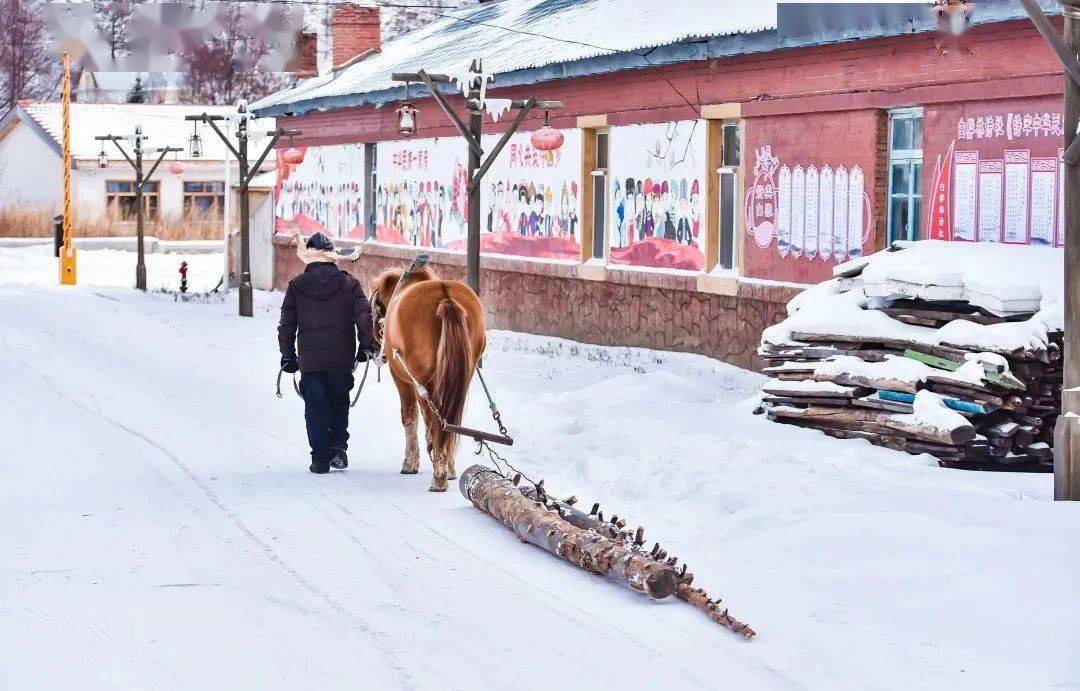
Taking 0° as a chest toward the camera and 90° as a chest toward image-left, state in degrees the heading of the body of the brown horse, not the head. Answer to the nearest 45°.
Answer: approximately 180°

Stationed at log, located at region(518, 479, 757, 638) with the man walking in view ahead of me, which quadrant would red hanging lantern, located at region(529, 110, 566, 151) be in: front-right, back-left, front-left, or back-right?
front-right

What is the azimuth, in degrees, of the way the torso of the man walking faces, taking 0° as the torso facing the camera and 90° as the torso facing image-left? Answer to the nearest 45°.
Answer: approximately 180°

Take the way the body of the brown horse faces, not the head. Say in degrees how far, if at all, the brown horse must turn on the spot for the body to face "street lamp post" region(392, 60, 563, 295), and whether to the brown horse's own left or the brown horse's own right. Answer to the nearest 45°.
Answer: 0° — it already faces it

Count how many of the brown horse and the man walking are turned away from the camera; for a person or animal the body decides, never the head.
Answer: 2

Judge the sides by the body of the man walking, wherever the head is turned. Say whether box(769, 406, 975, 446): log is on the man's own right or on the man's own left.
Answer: on the man's own right

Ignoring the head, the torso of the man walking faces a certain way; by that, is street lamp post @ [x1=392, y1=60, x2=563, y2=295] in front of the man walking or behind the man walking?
in front

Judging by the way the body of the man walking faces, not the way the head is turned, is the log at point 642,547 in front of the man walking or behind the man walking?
behind

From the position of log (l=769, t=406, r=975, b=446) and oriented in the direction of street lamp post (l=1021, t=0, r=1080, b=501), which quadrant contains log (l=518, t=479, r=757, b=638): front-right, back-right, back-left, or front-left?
front-right

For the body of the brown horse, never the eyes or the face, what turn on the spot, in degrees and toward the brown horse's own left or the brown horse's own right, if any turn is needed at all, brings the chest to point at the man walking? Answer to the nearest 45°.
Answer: approximately 45° to the brown horse's own left

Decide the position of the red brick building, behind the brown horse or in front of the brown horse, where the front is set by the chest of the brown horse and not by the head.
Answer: in front

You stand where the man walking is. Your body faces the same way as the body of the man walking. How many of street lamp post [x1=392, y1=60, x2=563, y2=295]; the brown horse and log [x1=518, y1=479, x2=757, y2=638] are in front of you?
1

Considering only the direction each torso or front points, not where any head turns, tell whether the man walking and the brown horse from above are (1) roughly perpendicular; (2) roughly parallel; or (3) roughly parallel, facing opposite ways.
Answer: roughly parallel

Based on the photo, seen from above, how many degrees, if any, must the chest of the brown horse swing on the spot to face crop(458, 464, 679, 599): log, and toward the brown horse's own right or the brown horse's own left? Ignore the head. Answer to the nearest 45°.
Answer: approximately 180°

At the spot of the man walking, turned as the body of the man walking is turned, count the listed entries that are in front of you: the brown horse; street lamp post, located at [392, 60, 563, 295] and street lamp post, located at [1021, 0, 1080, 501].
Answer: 1
